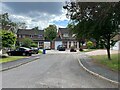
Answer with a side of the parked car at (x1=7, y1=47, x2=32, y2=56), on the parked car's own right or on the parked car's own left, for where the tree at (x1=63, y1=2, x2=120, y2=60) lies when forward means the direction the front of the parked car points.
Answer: on the parked car's own left

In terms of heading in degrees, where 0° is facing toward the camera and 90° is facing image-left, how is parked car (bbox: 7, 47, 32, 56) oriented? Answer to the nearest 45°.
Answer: approximately 90°
